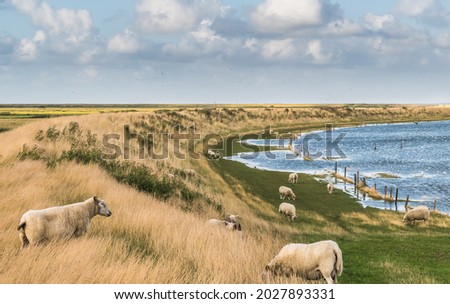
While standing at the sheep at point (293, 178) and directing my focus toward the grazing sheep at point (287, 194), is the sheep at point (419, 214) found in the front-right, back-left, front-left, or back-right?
front-left

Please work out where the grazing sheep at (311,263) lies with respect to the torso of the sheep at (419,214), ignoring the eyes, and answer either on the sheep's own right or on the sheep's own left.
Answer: on the sheep's own left

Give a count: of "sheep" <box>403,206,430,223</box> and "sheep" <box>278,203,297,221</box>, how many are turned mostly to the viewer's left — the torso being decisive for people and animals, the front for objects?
1

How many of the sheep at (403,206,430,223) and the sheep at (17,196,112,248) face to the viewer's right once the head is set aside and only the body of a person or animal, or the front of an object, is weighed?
1

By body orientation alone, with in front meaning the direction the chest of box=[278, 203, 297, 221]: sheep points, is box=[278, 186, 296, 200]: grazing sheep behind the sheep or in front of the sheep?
behind

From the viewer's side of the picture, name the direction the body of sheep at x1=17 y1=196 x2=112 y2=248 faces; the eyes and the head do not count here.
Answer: to the viewer's right

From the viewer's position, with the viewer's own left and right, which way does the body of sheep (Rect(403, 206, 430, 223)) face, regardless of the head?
facing to the left of the viewer

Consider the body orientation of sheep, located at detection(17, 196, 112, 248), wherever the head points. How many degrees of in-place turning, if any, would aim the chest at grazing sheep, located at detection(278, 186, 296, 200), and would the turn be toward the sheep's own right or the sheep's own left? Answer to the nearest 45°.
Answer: approximately 45° to the sheep's own left

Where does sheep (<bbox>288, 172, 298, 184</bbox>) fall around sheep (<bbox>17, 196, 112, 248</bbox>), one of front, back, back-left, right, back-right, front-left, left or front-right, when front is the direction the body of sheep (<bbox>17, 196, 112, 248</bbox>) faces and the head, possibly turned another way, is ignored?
front-left

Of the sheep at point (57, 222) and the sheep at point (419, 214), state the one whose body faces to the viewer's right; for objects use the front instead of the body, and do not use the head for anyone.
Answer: the sheep at point (57, 222)
